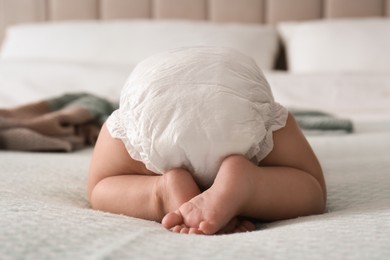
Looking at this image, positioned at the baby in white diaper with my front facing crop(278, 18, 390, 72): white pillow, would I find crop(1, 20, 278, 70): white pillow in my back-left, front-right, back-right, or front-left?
front-left

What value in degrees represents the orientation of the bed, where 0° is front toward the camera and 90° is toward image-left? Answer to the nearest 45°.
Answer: approximately 0°
